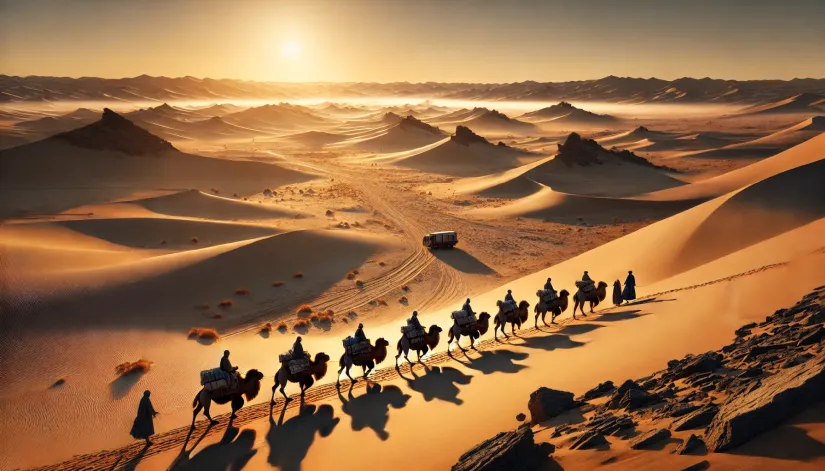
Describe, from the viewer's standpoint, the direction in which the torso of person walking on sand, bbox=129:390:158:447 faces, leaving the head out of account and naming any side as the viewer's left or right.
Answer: facing away from the viewer and to the right of the viewer

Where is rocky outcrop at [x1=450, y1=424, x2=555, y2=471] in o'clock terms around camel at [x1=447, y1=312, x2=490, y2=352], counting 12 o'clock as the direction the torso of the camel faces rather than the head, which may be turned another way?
The rocky outcrop is roughly at 3 o'clock from the camel.

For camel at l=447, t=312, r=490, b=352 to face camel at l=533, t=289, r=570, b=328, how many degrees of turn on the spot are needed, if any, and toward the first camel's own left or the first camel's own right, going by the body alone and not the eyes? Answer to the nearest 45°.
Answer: approximately 45° to the first camel's own left

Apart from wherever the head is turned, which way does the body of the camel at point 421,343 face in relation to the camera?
to the viewer's right

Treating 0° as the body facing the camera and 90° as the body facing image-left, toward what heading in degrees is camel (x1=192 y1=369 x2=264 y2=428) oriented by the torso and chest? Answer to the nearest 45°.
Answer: approximately 270°

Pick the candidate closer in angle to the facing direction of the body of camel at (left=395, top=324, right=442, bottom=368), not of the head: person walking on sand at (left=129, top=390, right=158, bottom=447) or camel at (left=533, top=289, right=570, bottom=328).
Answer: the camel

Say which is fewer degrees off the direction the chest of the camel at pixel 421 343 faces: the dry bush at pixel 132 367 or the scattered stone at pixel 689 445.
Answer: the scattered stone

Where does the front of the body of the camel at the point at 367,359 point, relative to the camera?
to the viewer's right

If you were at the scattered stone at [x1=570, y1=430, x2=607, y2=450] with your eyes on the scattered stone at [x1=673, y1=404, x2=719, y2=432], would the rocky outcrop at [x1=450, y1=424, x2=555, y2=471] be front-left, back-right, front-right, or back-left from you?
back-right

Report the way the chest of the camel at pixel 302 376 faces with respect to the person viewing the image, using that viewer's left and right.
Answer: facing to the right of the viewer
